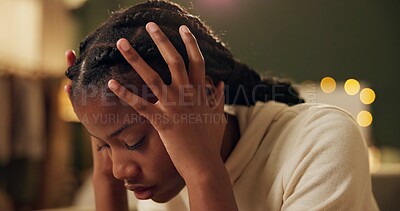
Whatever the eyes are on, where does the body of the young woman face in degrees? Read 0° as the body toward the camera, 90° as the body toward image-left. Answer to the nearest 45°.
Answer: approximately 45°
